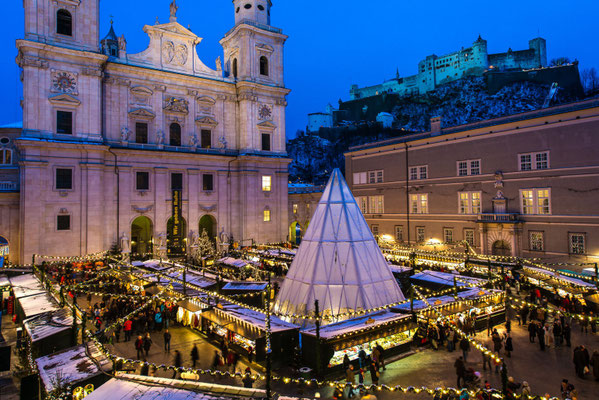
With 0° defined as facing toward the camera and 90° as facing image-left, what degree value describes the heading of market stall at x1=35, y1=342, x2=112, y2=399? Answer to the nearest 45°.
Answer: approximately 225°

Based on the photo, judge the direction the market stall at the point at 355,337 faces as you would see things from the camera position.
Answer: facing the viewer and to the right of the viewer

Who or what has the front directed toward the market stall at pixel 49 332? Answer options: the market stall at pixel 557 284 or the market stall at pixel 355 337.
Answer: the market stall at pixel 557 284

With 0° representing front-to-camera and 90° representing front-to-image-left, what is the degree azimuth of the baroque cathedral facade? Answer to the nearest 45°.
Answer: approximately 315°

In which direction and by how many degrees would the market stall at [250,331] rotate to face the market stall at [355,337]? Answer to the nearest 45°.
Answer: approximately 90° to its left

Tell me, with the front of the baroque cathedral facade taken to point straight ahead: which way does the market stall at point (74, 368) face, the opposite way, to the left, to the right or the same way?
to the left

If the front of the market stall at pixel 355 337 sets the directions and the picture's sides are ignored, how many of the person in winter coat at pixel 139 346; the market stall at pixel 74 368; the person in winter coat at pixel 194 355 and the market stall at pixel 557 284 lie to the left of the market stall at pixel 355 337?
1

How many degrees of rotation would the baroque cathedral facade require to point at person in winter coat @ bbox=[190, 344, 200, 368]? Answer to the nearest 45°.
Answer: approximately 45° to its right

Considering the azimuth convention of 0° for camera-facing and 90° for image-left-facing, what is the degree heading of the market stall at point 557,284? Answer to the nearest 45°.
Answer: approximately 45°

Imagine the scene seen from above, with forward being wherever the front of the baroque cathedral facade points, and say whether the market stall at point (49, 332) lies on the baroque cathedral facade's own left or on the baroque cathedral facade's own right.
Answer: on the baroque cathedral facade's own right

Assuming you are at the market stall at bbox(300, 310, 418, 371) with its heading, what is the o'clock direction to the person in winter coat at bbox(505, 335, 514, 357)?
The person in winter coat is roughly at 10 o'clock from the market stall.

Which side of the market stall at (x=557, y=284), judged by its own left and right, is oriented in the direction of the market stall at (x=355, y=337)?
front

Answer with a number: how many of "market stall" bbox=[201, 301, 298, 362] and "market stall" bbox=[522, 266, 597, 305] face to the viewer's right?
0

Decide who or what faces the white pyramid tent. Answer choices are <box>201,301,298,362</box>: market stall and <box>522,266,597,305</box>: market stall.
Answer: <box>522,266,597,305</box>: market stall

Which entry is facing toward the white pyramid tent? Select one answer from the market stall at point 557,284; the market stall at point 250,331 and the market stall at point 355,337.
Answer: the market stall at point 557,284

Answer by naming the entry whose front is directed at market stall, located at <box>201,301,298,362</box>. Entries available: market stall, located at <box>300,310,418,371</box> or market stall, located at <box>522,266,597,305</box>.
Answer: market stall, located at <box>522,266,597,305</box>

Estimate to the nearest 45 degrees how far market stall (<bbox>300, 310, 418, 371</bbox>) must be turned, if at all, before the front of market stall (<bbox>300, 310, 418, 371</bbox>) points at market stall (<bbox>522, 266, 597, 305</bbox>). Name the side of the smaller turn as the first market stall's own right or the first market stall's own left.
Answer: approximately 90° to the first market stall's own left
